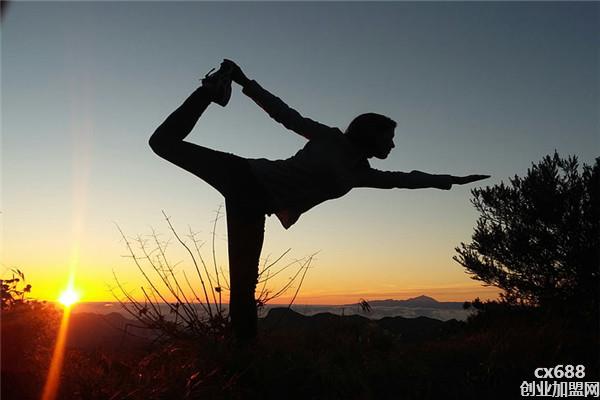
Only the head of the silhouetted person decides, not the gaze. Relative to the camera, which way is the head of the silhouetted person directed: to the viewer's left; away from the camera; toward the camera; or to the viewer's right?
to the viewer's right

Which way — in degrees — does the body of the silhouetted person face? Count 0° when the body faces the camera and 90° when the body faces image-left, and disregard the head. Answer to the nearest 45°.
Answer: approximately 270°
